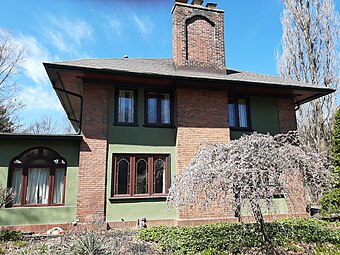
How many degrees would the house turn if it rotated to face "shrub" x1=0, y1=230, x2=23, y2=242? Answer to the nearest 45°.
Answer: approximately 45° to its right

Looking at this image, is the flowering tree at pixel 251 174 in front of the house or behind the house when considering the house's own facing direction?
in front

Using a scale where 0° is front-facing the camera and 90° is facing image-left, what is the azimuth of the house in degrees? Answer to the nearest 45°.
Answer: approximately 0°

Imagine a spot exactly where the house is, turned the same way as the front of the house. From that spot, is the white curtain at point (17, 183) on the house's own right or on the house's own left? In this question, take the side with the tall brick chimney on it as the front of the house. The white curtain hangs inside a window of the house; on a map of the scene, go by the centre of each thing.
on the house's own right

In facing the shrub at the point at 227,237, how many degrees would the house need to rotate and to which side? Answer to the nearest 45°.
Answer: approximately 45° to its left

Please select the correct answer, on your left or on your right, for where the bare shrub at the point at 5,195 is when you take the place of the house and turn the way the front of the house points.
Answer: on your right

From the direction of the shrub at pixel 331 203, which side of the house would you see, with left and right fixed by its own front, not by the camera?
left
